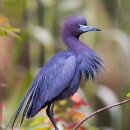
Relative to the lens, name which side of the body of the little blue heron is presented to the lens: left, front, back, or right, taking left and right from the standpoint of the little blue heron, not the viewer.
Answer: right
